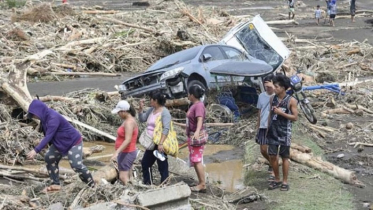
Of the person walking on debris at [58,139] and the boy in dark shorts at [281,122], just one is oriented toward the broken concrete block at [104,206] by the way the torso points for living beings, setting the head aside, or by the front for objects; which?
the boy in dark shorts

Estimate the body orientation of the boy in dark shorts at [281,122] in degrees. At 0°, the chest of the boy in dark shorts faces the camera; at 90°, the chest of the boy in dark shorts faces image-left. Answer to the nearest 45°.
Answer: approximately 45°

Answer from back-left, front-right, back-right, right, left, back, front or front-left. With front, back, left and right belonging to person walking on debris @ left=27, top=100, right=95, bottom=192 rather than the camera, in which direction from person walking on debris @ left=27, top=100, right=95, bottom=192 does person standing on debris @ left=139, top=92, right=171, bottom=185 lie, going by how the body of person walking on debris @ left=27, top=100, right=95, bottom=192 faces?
back

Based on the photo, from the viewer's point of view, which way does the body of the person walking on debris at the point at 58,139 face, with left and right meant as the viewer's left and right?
facing to the left of the viewer

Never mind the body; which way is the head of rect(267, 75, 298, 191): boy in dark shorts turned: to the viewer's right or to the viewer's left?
to the viewer's left
